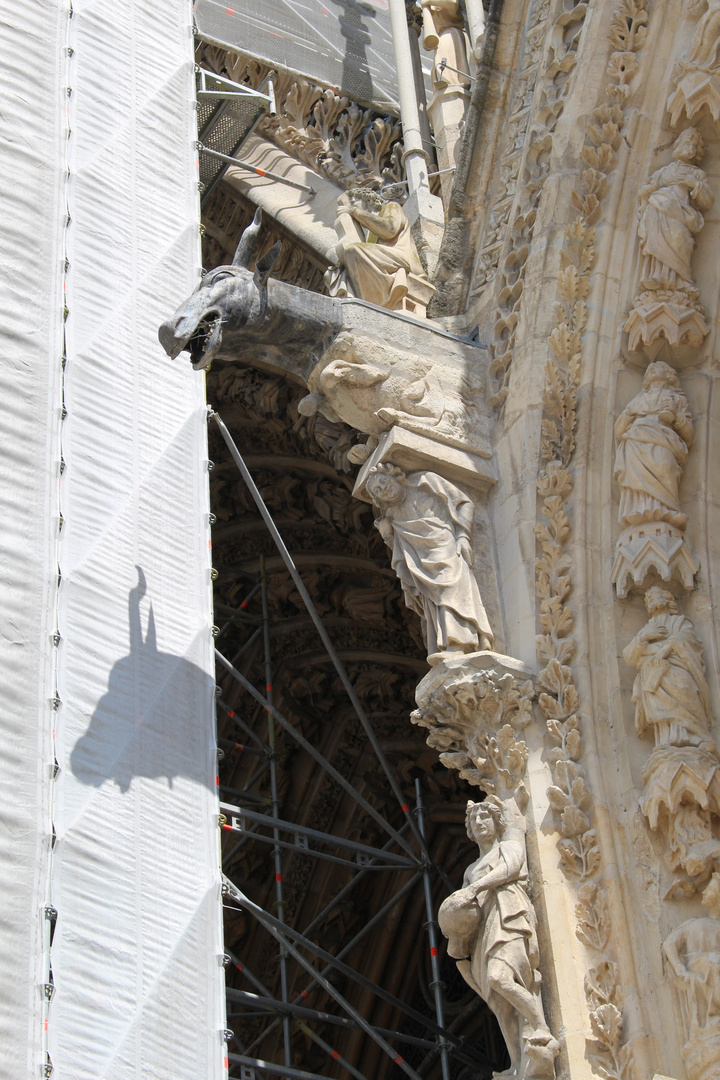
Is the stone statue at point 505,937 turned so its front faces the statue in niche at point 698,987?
no

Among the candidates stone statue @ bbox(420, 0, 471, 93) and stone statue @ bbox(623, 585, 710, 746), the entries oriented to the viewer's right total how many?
0

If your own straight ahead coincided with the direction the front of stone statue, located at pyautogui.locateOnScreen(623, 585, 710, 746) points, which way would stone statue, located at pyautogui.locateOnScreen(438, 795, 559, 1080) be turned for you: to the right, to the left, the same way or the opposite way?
the same way

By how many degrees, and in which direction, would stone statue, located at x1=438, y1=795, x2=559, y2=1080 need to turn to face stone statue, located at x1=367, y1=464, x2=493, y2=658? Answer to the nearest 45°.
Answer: approximately 90° to its right

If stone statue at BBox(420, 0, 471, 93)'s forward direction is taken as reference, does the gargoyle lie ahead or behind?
ahead

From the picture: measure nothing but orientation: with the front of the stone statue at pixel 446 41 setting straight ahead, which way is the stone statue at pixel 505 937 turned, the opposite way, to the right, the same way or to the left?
the same way

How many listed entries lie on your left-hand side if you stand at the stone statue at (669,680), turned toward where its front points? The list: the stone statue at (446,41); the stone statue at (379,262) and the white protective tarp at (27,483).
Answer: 0

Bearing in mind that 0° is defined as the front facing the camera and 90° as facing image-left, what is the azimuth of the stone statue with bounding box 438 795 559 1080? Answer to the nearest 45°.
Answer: approximately 45°

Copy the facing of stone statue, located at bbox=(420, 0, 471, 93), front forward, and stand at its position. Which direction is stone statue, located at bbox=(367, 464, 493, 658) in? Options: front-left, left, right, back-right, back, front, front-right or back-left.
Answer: front-left

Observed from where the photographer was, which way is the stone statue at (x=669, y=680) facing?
facing the viewer and to the left of the viewer

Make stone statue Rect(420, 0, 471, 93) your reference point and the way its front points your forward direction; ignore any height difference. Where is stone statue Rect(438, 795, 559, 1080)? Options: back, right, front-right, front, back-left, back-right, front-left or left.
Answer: front-left

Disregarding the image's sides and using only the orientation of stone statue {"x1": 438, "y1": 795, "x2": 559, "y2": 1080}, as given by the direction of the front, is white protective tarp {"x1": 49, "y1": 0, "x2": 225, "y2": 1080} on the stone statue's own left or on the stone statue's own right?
on the stone statue's own right

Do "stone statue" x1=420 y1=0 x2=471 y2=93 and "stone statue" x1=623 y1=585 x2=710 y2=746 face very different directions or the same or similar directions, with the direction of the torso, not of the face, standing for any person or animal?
same or similar directions
